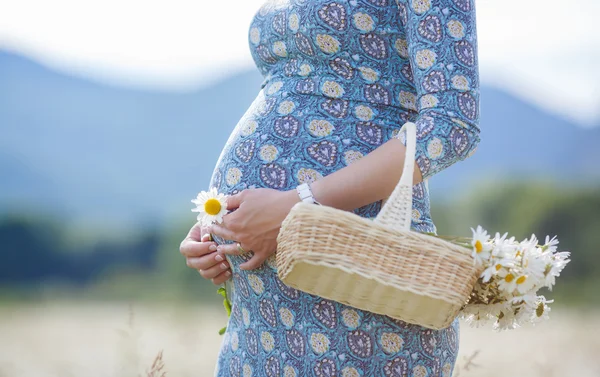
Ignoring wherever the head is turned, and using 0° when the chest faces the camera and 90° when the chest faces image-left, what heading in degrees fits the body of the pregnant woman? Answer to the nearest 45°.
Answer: approximately 90°
